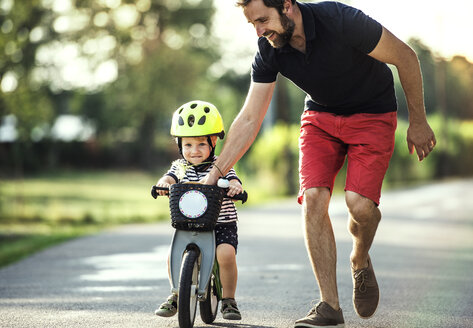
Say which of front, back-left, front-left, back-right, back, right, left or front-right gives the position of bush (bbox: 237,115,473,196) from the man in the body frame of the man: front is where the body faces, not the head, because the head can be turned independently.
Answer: back-right

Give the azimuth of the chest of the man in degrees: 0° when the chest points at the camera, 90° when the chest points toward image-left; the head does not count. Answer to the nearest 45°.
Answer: approximately 45°

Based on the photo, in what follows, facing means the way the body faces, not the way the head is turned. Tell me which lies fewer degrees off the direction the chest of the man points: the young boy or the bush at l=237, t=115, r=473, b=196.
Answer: the young boy

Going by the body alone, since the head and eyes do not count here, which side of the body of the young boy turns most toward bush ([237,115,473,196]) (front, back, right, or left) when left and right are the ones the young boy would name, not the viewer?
back

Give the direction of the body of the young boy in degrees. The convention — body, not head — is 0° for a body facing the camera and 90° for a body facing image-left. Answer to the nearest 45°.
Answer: approximately 0°

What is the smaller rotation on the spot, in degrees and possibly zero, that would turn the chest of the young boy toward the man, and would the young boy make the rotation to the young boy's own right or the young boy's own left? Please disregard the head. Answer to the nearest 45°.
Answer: approximately 90° to the young boy's own left
